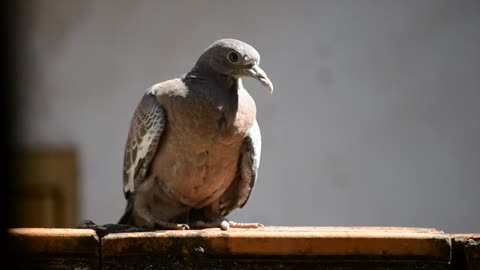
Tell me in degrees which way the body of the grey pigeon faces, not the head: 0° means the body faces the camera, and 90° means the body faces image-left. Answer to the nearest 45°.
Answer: approximately 315°

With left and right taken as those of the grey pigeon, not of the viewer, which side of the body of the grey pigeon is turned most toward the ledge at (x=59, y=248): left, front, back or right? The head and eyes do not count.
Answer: right
